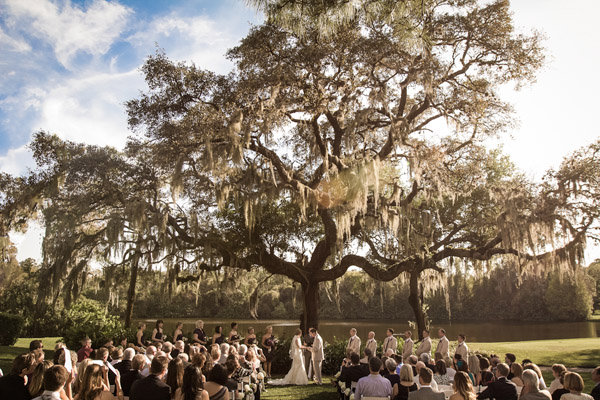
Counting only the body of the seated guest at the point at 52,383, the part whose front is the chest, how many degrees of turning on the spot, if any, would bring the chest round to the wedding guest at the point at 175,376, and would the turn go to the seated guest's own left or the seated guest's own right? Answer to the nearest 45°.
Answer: approximately 45° to the seated guest's own right

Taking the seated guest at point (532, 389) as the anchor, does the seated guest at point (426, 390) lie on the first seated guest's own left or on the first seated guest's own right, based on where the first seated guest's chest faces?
on the first seated guest's own left

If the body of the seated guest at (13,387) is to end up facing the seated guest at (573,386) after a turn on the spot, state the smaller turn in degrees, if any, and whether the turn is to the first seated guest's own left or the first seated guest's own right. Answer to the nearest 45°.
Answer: approximately 90° to the first seated guest's own right

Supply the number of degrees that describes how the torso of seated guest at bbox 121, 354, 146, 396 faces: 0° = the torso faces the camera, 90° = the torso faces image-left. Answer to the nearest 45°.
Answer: approximately 225°

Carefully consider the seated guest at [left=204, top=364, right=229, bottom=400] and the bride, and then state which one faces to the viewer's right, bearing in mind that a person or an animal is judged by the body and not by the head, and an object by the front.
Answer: the bride

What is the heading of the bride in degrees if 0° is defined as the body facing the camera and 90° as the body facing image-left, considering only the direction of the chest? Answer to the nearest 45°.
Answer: approximately 270°

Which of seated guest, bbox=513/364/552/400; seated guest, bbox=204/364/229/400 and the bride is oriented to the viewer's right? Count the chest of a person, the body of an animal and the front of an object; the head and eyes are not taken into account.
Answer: the bride

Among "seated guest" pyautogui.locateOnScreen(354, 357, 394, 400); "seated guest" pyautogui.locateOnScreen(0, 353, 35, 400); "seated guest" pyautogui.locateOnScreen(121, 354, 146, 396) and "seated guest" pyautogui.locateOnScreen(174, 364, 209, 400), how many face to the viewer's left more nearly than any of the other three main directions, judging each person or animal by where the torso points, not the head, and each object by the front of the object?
0

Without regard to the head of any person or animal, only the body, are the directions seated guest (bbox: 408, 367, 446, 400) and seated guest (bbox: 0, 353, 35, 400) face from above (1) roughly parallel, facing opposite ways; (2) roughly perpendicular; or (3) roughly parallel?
roughly parallel

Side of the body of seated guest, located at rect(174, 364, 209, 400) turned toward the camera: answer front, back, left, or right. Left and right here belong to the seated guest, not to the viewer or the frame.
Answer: back

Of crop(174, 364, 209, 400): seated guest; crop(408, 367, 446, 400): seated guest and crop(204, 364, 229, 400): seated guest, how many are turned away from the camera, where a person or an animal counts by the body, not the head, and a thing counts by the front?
3

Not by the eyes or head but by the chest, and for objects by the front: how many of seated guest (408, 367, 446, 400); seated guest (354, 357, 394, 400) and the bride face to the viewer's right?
1

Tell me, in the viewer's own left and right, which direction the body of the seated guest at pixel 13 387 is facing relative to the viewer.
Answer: facing away from the viewer and to the right of the viewer

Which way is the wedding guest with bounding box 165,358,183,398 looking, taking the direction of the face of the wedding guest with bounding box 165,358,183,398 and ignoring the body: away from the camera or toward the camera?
away from the camera

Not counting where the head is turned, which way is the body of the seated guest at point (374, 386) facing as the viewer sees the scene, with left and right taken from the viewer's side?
facing away from the viewer

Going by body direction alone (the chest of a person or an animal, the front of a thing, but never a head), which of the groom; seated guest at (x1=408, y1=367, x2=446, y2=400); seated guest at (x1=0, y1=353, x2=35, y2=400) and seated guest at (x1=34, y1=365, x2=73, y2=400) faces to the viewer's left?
the groom

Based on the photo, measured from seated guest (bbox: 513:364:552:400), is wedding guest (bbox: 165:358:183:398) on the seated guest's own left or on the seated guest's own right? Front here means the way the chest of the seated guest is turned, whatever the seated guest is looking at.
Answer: on the seated guest's own left

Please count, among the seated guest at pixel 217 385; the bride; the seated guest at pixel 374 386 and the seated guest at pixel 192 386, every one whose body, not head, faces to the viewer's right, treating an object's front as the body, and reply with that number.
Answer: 1

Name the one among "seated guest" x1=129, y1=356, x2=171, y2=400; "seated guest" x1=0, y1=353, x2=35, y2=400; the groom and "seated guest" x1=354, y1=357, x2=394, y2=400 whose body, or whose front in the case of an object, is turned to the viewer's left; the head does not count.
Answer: the groom
